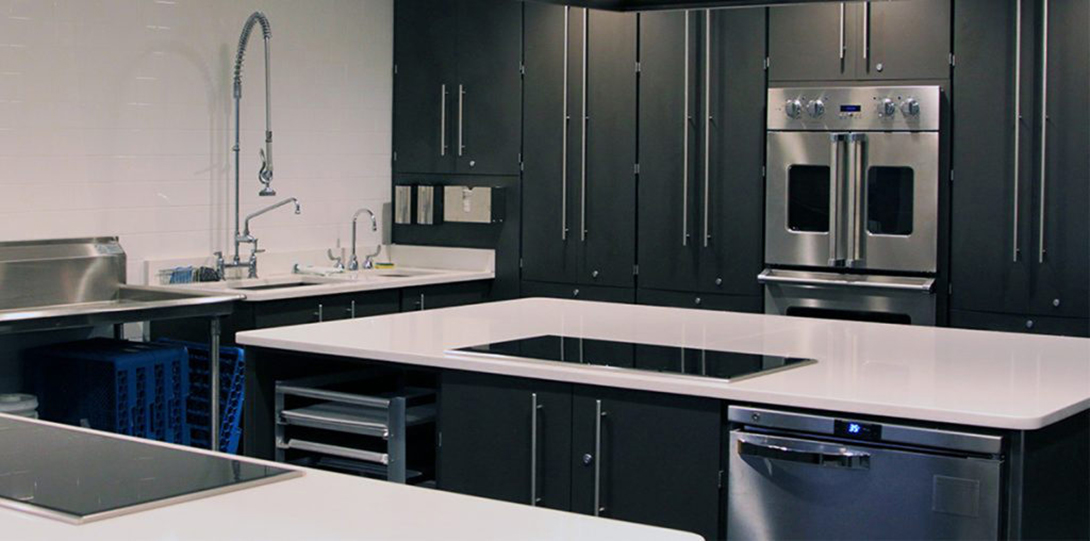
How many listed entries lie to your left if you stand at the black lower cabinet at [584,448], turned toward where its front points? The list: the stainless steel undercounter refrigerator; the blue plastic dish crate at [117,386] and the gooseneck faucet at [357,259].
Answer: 1

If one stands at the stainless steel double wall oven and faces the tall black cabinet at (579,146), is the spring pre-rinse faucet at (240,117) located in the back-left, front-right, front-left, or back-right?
front-left

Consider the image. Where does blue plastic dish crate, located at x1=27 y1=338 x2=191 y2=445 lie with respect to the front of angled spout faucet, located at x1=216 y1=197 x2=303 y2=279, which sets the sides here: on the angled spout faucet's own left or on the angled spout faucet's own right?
on the angled spout faucet's own right

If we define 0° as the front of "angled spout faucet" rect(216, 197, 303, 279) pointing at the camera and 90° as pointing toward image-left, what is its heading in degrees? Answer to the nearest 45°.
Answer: approximately 315°

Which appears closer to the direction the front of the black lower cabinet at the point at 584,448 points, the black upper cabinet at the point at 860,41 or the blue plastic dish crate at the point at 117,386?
the blue plastic dish crate

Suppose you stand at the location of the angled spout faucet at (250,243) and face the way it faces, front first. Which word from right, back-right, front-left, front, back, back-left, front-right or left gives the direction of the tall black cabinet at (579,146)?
front-left

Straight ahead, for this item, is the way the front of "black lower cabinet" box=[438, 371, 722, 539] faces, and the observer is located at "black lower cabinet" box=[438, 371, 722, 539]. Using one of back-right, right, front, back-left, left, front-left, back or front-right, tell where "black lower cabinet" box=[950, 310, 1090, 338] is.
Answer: back

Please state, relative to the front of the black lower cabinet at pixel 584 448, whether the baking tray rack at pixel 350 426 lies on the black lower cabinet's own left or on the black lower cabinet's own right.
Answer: on the black lower cabinet's own right

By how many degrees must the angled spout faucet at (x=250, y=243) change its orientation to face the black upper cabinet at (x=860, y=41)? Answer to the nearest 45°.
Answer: approximately 45° to its left

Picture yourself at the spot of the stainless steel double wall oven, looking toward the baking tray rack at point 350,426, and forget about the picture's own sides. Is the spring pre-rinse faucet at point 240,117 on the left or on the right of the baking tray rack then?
right

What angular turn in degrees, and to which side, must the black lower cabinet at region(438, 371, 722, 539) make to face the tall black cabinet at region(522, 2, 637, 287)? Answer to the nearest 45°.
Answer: approximately 135° to its right

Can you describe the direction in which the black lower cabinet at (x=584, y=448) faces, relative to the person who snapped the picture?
facing the viewer and to the left of the viewer

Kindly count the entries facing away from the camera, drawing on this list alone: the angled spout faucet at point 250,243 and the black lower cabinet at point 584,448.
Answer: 0

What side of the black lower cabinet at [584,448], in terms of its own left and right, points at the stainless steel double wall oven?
back

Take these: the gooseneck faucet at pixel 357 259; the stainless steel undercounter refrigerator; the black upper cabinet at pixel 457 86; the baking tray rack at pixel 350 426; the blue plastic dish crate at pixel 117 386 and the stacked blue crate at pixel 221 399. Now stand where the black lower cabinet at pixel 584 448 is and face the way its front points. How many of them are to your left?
1
